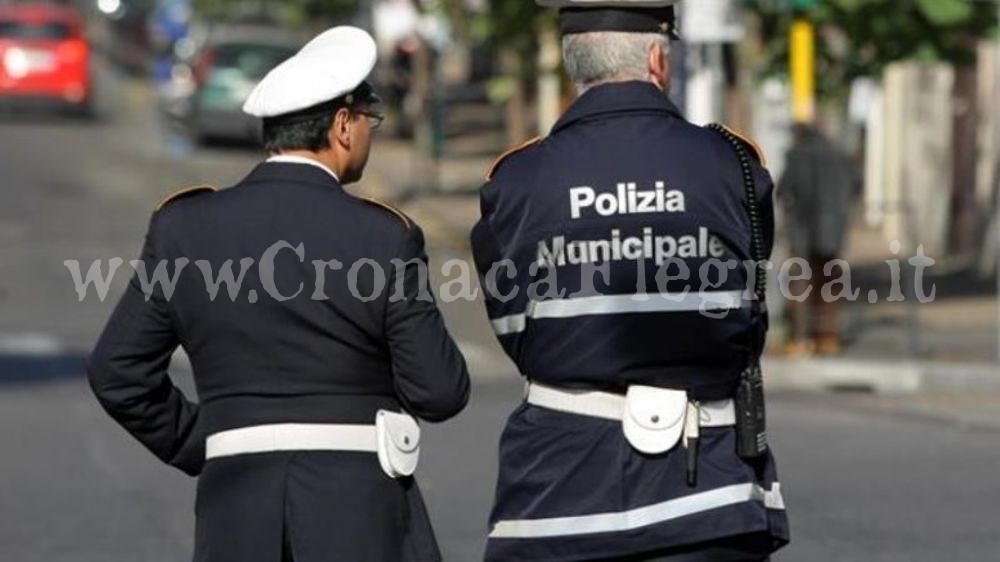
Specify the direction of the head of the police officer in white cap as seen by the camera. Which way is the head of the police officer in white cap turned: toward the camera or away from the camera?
away from the camera

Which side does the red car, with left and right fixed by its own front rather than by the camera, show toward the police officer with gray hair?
back

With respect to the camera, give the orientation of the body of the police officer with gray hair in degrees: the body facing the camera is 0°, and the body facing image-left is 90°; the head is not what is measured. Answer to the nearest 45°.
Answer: approximately 180°

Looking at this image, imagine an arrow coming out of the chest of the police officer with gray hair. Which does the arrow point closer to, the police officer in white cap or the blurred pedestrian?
the blurred pedestrian

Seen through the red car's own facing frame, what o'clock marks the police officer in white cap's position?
The police officer in white cap is roughly at 6 o'clock from the red car.

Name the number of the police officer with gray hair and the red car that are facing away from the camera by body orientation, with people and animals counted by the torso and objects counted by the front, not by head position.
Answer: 2

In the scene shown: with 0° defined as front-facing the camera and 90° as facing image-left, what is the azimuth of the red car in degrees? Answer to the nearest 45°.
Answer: approximately 180°

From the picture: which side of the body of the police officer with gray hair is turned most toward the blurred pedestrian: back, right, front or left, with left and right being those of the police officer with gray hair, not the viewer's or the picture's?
front

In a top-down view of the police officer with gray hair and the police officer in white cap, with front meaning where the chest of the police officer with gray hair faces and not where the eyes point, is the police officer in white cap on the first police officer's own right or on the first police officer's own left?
on the first police officer's own left
